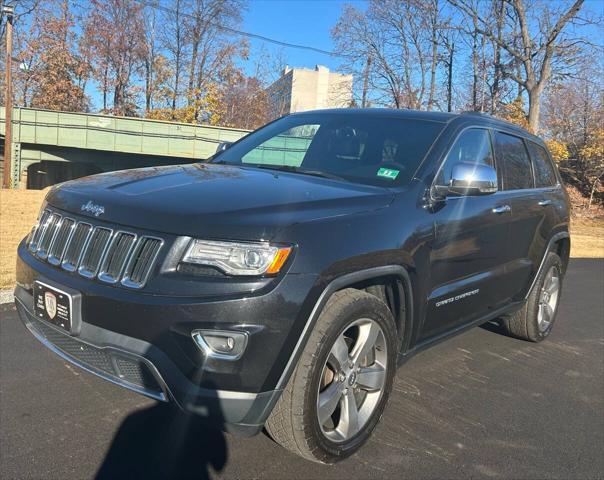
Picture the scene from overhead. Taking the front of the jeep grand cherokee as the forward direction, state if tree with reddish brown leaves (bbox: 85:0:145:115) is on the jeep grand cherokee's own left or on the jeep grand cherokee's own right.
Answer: on the jeep grand cherokee's own right

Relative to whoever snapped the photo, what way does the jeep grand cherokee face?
facing the viewer and to the left of the viewer

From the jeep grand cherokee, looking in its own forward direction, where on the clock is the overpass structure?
The overpass structure is roughly at 4 o'clock from the jeep grand cherokee.
